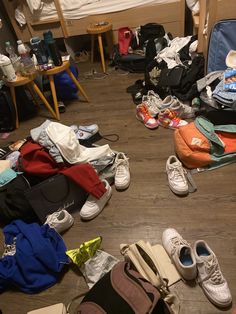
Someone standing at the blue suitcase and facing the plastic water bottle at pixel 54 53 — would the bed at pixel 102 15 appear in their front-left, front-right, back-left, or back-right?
front-right

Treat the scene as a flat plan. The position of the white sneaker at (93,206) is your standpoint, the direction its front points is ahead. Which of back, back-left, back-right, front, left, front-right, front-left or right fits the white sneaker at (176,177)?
back-left

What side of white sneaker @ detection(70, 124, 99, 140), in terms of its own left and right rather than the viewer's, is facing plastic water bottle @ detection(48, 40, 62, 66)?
left

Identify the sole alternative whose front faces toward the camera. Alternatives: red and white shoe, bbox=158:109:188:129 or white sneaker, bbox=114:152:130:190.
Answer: the white sneaker

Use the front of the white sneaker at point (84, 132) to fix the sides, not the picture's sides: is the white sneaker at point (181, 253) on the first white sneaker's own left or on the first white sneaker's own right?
on the first white sneaker's own right

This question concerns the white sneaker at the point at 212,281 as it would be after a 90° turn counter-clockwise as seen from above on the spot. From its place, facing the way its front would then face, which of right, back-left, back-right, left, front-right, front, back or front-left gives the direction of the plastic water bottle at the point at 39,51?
left

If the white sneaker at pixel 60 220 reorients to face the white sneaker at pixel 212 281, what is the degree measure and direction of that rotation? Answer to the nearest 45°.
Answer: approximately 90° to its left

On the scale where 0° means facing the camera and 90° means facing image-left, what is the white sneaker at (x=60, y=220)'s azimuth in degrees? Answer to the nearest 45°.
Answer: approximately 45°

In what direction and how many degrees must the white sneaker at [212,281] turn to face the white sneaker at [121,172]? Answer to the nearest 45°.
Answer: approximately 180°

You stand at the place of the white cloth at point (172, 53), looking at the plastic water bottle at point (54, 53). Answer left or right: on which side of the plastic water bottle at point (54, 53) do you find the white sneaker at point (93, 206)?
left

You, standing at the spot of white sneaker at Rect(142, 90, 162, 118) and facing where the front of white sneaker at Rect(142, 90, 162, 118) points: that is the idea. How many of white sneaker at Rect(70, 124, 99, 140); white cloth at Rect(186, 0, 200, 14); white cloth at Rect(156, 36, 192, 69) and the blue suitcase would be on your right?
1

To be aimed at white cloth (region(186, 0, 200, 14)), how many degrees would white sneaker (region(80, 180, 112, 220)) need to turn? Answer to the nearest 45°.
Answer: approximately 180°

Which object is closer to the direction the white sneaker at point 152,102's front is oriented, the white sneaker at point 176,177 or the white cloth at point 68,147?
the white sneaker

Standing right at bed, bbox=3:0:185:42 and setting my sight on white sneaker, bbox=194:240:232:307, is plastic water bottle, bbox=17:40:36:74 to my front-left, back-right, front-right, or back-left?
front-right
